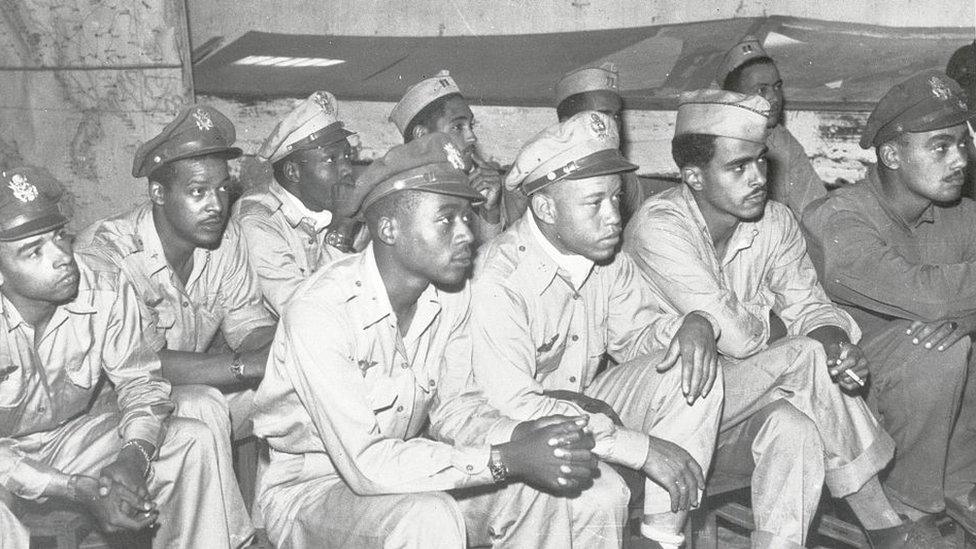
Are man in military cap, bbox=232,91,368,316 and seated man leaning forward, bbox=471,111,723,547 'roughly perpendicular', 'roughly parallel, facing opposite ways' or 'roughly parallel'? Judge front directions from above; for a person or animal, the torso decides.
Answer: roughly parallel

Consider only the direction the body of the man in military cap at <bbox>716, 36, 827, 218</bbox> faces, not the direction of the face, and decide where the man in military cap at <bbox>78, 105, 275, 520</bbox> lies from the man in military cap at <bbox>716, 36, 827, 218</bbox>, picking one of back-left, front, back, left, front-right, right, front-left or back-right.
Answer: right

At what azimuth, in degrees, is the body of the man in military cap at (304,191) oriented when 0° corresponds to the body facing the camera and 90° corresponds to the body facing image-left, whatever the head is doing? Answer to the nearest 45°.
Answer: approximately 315°

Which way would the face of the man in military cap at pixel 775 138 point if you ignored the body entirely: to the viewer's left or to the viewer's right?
to the viewer's right

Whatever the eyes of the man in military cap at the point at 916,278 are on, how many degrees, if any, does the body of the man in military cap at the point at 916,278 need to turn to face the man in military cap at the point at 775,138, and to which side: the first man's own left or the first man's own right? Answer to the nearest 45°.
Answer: approximately 180°

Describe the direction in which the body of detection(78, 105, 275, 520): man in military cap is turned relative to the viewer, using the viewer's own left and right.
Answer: facing the viewer and to the right of the viewer

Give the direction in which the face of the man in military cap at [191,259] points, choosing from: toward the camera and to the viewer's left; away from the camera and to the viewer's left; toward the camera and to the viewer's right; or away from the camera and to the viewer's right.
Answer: toward the camera and to the viewer's right

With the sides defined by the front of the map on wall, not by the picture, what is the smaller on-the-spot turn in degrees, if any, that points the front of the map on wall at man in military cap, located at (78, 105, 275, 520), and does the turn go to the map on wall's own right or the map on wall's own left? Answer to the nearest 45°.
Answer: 0° — it already faces them

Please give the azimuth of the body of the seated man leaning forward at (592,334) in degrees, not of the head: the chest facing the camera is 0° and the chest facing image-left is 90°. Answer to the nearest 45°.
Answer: approximately 315°

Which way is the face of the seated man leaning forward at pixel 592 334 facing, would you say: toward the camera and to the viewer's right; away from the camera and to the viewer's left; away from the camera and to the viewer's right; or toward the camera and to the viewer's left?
toward the camera and to the viewer's right

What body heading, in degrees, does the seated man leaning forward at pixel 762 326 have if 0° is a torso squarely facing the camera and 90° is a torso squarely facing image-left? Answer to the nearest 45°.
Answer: approximately 315°

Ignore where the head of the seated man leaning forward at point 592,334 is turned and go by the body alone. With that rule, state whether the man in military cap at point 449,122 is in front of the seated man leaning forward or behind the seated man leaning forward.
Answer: behind

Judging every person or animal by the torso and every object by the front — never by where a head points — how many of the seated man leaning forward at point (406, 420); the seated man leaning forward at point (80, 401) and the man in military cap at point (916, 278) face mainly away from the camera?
0

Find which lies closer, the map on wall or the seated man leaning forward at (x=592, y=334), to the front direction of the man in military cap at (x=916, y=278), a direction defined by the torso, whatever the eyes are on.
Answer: the seated man leaning forward

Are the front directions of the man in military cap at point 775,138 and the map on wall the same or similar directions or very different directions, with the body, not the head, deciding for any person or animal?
same or similar directions

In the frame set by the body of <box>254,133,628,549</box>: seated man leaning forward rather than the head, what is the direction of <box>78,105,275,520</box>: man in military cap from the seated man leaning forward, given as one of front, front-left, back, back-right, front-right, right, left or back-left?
back
